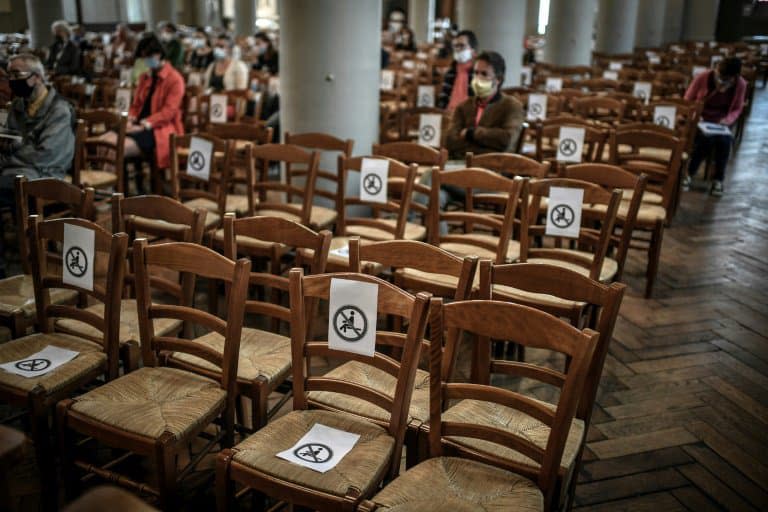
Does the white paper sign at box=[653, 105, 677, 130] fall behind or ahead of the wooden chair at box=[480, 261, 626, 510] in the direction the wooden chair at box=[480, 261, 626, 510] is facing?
behind

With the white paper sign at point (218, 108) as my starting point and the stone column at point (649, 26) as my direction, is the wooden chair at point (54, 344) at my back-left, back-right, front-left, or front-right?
back-right

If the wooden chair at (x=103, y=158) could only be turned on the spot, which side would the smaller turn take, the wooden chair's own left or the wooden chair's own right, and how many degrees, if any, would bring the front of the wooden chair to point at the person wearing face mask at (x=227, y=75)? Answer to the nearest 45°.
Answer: approximately 180°

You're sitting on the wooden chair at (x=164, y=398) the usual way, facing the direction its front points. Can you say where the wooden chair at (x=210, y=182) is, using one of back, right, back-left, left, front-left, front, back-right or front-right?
back-right

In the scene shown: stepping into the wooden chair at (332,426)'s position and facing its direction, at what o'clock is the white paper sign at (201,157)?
The white paper sign is roughly at 4 o'clock from the wooden chair.

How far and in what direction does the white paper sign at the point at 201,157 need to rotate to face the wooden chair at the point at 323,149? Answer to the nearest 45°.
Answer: approximately 135° to its left

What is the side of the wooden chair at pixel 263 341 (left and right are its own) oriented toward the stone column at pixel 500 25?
back

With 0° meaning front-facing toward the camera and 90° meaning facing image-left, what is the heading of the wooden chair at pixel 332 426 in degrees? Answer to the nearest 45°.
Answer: approximately 45°

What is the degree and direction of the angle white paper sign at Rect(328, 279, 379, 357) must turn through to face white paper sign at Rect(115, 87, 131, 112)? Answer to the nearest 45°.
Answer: approximately 90° to its right

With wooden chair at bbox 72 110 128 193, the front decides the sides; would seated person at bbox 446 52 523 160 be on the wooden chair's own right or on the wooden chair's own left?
on the wooden chair's own left

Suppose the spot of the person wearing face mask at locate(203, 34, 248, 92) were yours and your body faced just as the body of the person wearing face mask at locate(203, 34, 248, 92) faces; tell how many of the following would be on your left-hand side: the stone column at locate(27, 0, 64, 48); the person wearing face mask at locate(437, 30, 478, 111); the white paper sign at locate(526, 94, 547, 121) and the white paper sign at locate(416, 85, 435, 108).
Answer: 3
